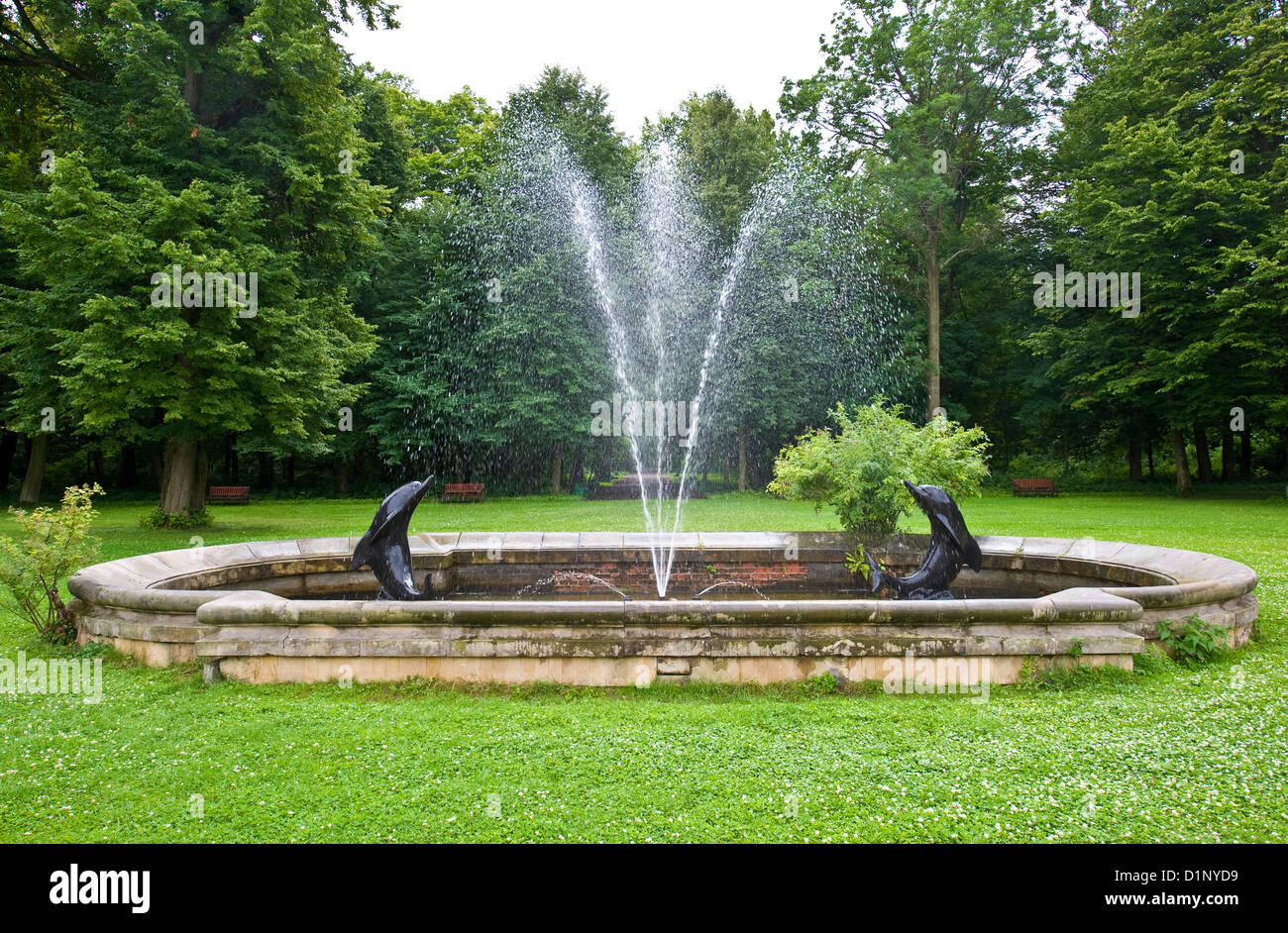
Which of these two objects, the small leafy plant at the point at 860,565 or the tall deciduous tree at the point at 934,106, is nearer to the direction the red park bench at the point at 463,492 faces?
the small leafy plant

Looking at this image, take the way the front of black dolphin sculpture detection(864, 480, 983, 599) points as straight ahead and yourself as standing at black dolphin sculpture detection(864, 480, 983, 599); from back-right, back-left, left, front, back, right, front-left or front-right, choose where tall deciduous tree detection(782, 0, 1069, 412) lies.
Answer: right

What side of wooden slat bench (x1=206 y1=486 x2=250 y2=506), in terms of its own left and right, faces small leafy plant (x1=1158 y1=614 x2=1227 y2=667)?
front

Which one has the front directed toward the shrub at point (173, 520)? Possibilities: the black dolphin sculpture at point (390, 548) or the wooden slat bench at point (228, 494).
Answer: the wooden slat bench

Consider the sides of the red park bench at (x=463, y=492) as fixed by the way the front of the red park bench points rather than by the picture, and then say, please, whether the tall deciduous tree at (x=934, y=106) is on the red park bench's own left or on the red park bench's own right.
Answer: on the red park bench's own left

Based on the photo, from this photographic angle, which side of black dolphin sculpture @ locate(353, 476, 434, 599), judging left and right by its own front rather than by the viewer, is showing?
right

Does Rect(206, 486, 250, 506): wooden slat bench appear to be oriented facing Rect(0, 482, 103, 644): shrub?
yes

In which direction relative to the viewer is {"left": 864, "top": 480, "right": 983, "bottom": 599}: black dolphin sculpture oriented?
to the viewer's left

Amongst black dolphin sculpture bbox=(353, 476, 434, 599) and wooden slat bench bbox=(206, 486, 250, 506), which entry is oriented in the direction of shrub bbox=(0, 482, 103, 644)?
the wooden slat bench

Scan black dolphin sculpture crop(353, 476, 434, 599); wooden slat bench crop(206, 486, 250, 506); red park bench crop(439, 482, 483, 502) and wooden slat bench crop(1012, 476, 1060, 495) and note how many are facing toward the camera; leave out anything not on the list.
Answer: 3

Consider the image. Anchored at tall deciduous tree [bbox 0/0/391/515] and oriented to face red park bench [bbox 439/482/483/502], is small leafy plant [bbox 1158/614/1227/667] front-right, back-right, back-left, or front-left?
back-right

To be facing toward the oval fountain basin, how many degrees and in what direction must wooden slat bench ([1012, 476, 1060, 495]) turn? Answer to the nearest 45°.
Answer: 0° — it already faces it

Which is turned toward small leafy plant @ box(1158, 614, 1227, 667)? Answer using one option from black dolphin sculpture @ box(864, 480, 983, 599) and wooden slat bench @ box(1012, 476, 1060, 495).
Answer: the wooden slat bench
